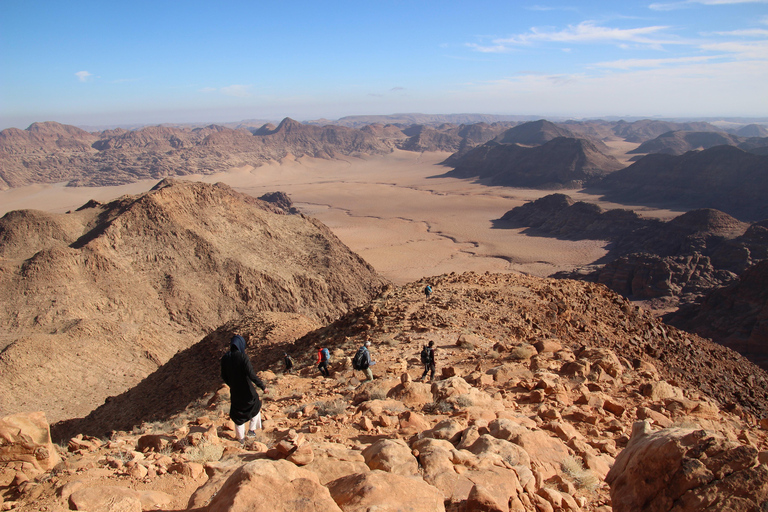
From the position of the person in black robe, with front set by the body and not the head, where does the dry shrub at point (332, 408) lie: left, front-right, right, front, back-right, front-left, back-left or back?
front-right

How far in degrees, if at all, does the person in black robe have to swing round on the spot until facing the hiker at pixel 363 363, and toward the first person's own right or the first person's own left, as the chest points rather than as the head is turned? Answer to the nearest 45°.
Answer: approximately 45° to the first person's own right

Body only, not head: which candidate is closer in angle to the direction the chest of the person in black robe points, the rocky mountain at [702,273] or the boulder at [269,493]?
the rocky mountain

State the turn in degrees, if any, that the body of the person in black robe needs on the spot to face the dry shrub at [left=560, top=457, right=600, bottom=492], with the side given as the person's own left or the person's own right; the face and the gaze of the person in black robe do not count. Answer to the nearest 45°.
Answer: approximately 135° to the person's own right

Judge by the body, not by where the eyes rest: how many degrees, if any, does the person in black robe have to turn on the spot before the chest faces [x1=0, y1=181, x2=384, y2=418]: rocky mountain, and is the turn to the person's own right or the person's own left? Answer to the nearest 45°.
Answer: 0° — they already face it

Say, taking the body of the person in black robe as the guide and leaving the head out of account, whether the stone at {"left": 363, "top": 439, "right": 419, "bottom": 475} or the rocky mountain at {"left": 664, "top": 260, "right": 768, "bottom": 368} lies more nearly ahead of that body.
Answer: the rocky mountain

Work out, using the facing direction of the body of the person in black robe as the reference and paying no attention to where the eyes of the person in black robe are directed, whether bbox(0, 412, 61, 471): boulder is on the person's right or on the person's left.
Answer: on the person's left

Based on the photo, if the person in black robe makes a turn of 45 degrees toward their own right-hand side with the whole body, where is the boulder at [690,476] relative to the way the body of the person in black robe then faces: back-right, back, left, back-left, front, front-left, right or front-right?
right

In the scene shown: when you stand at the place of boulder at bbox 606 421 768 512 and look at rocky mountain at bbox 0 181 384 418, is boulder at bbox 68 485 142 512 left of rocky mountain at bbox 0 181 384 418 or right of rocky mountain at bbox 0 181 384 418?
left

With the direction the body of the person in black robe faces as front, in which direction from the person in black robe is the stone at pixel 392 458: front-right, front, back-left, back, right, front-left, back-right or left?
back-right

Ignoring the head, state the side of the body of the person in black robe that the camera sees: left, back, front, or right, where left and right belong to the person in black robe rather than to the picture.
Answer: back

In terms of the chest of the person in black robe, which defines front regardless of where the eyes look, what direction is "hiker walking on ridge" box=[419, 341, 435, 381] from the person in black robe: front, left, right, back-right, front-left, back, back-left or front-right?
front-right
